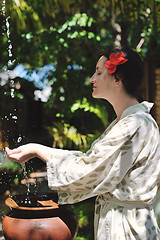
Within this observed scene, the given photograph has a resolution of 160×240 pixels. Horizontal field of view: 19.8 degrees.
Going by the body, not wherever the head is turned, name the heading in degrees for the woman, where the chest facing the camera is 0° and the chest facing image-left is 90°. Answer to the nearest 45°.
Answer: approximately 90°
